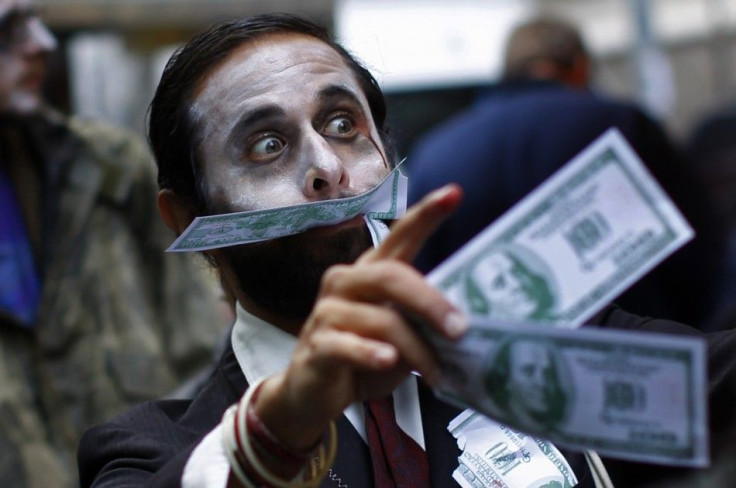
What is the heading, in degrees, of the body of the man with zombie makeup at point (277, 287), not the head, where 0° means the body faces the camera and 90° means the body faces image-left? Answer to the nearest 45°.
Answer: approximately 315°

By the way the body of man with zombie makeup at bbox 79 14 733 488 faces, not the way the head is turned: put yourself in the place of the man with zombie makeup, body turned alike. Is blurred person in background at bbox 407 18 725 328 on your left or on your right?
on your left

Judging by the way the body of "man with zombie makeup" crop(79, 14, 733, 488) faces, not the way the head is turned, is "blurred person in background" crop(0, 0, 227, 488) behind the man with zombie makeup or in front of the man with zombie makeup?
behind

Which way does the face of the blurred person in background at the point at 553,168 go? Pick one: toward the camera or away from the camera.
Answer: away from the camera
